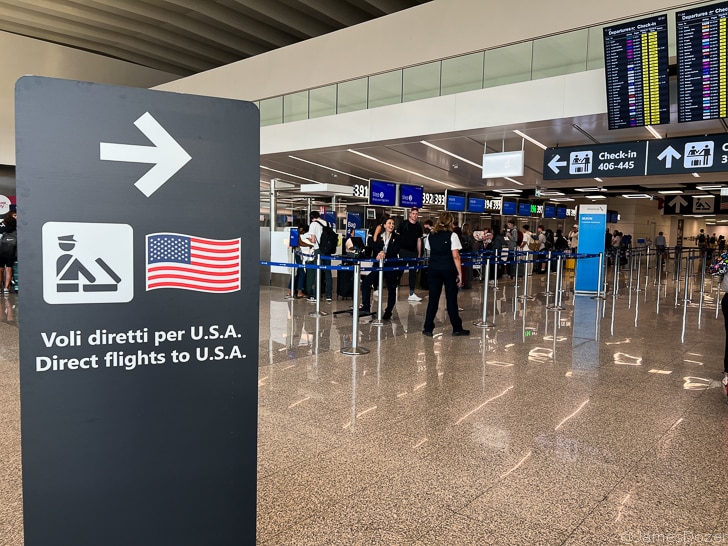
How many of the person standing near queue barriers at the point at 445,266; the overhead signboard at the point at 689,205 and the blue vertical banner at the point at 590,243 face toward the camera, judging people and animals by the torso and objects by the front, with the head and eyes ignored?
2

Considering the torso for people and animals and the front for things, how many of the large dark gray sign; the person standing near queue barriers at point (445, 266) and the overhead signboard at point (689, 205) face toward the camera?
2

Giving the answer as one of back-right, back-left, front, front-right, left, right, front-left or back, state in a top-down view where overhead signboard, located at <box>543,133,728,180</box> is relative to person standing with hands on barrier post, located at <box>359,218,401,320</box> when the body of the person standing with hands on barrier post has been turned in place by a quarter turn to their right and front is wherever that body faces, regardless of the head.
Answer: back-right

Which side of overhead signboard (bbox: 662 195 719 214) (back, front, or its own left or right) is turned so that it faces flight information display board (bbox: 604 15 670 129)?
front

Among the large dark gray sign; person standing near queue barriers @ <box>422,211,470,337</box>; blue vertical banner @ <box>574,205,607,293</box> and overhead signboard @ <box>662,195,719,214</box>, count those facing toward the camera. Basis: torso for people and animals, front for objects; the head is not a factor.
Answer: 3

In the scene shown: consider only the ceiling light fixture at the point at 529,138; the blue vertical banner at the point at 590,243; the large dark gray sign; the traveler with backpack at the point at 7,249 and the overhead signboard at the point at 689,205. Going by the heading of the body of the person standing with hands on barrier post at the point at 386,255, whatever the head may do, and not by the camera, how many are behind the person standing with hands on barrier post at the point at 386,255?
3

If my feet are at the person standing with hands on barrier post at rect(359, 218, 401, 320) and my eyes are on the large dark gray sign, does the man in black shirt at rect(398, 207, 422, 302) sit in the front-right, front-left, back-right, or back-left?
back-left

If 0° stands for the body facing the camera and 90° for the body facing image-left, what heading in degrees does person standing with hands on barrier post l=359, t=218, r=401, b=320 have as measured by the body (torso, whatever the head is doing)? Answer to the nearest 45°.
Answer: approximately 45°

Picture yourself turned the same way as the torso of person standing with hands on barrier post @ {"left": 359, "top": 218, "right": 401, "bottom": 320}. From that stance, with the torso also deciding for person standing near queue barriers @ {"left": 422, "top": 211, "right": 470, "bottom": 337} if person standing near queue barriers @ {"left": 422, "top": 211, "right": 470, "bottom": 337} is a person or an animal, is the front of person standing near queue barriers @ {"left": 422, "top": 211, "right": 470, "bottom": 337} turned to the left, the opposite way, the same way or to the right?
the opposite way

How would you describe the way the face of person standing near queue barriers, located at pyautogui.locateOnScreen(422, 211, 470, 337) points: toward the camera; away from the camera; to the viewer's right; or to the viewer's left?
away from the camera

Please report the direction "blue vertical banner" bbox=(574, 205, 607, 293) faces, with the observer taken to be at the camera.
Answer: facing the viewer

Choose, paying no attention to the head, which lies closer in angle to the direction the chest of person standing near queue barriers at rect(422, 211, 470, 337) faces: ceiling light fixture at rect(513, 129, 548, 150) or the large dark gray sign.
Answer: the ceiling light fixture

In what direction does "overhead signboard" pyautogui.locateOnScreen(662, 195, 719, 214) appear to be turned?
toward the camera

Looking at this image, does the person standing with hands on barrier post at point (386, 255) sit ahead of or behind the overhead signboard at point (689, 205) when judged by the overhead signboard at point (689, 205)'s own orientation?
ahead

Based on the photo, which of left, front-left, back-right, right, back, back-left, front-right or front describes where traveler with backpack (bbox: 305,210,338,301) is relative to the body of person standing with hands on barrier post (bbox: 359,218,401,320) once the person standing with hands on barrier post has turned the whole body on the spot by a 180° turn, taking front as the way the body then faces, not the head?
left

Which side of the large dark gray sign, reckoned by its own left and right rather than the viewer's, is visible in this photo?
front

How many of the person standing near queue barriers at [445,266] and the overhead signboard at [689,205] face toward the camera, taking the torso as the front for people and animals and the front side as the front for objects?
1

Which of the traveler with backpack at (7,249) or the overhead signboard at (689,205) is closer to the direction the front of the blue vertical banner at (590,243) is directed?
the traveler with backpack
